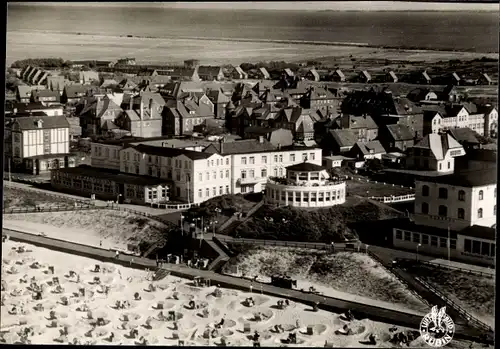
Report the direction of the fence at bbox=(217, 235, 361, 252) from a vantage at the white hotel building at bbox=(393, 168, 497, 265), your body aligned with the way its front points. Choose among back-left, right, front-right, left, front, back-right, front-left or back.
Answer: front-right

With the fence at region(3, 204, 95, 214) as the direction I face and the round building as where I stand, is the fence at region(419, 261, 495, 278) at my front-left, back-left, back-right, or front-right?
back-left

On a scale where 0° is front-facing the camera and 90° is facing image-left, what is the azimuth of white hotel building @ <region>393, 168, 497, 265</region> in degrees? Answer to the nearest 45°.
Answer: approximately 45°
